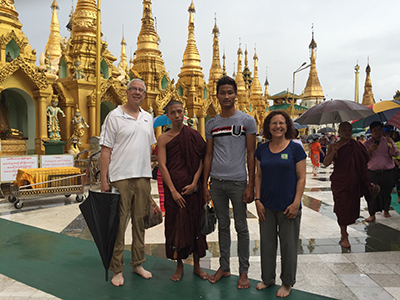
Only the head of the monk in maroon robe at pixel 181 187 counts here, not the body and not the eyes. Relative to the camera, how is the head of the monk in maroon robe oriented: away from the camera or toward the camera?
toward the camera

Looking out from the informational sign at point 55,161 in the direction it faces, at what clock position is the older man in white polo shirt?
The older man in white polo shirt is roughly at 12 o'clock from the informational sign.

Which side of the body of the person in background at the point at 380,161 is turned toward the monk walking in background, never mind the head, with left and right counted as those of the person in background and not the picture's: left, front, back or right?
front

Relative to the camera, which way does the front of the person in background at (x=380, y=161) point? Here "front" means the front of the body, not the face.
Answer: toward the camera

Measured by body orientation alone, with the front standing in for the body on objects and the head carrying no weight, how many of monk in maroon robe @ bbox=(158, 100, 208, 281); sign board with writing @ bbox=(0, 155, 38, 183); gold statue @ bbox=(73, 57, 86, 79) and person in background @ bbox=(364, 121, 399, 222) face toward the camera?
4

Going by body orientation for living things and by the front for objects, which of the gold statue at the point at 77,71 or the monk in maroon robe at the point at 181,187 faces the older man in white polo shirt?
the gold statue

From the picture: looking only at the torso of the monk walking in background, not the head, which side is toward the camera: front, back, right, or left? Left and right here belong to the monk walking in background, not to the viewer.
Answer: front

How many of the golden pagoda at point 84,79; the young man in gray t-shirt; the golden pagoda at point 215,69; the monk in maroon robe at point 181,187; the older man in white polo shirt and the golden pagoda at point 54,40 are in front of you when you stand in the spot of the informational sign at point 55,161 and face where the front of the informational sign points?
3

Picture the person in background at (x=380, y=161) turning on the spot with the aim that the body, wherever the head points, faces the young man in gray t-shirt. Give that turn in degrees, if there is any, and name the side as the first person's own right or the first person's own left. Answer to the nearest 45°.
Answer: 0° — they already face them

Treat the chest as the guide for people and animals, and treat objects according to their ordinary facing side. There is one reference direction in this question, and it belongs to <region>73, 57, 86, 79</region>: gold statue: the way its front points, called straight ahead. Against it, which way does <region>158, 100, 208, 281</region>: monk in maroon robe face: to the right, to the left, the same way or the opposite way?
the same way

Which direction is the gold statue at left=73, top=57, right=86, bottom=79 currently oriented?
toward the camera

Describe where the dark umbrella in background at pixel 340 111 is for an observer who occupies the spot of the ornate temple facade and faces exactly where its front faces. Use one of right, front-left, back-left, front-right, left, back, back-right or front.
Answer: front

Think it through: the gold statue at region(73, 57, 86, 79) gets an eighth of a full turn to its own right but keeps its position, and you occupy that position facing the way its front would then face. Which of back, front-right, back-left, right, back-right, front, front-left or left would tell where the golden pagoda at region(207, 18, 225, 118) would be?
back

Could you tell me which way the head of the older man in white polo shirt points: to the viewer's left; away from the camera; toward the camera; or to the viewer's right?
toward the camera
